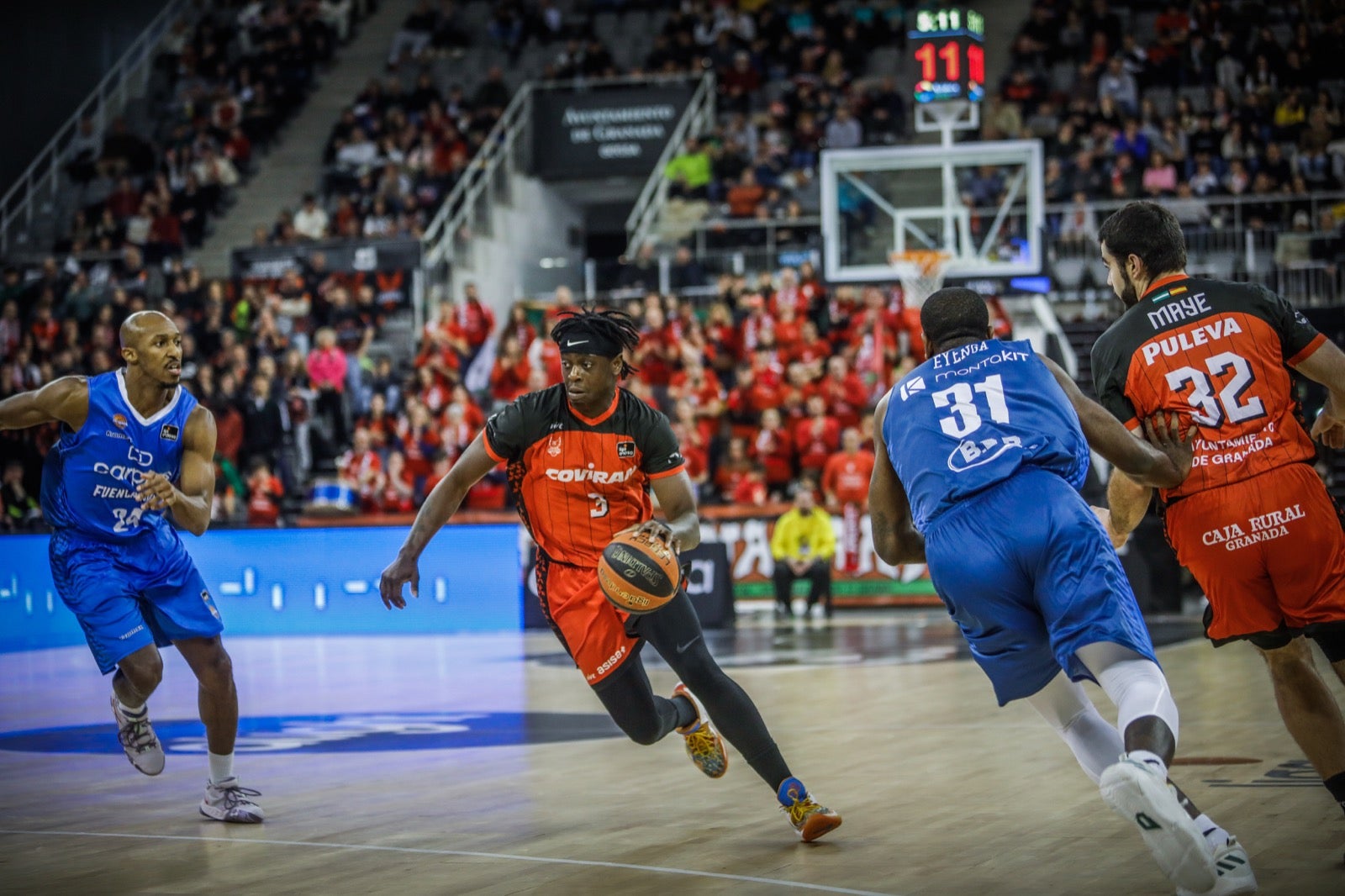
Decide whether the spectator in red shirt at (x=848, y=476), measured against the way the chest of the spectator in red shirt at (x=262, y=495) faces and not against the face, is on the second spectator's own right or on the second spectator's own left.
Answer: on the second spectator's own left

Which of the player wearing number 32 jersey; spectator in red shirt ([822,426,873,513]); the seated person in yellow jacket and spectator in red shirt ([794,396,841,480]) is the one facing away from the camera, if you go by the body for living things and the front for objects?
the player wearing number 32 jersey

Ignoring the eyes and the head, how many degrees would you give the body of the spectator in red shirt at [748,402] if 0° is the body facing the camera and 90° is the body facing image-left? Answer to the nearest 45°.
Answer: approximately 0°

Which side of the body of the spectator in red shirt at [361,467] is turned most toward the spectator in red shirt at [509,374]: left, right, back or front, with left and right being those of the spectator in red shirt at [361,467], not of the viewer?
left

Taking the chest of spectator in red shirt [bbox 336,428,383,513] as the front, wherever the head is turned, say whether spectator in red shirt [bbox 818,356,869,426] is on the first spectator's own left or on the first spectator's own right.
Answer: on the first spectator's own left

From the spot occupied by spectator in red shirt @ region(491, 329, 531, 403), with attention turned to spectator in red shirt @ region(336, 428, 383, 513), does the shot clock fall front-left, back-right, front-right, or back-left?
back-left
